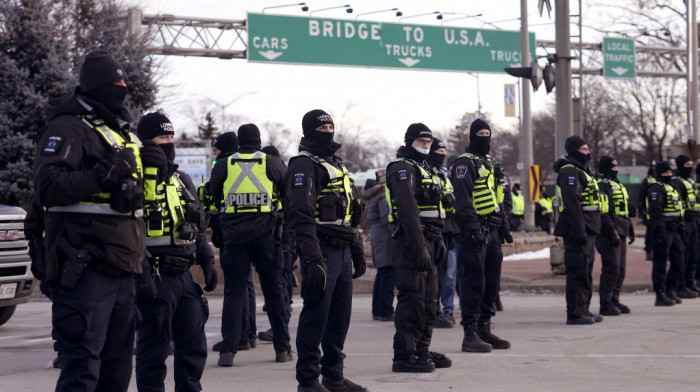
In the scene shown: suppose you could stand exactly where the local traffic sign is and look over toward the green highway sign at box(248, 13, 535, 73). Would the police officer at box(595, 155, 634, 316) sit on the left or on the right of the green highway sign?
left

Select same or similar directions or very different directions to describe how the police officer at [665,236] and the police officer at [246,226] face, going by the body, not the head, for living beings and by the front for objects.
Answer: very different directions

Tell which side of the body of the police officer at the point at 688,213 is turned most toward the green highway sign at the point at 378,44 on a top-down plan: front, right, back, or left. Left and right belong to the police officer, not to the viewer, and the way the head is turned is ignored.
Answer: back

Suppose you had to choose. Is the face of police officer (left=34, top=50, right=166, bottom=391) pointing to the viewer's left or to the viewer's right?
to the viewer's right

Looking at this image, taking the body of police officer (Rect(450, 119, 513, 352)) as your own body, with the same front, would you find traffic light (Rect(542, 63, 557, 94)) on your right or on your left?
on your left

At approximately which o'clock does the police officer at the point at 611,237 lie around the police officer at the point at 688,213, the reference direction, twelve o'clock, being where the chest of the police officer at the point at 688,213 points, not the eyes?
the police officer at the point at 611,237 is roughly at 2 o'clock from the police officer at the point at 688,213.

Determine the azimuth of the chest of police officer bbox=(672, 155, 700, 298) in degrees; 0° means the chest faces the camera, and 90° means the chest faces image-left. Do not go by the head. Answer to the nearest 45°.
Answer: approximately 315°

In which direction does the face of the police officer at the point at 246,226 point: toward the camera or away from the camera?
away from the camera

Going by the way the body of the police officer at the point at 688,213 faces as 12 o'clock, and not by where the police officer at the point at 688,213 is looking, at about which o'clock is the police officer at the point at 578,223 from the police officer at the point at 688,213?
the police officer at the point at 578,223 is roughly at 2 o'clock from the police officer at the point at 688,213.
